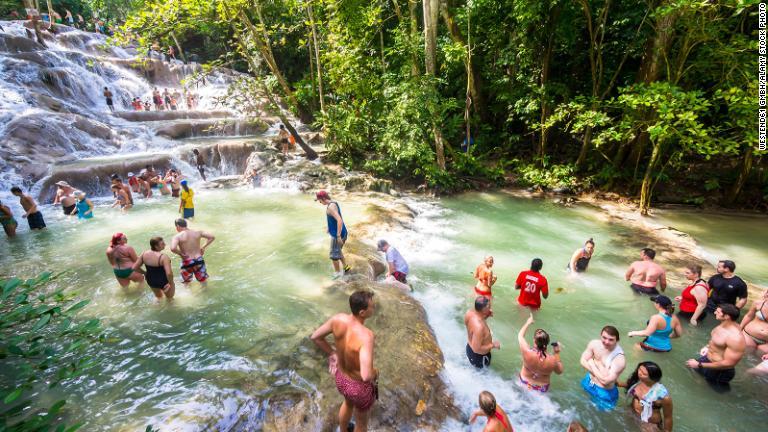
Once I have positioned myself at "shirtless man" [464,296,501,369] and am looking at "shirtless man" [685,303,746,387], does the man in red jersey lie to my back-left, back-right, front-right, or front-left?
front-left

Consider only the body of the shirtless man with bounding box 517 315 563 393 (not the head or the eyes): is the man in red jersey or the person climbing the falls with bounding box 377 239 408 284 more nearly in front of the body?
the man in red jersey

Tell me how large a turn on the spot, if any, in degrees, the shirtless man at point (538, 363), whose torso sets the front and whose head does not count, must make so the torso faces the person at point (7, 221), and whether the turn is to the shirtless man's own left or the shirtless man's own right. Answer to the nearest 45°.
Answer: approximately 90° to the shirtless man's own left

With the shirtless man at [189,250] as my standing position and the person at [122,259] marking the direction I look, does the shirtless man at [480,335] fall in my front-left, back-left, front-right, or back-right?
back-left

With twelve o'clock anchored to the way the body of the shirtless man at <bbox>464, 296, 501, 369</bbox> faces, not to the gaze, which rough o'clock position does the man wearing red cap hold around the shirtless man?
The man wearing red cap is roughly at 7 o'clock from the shirtless man.

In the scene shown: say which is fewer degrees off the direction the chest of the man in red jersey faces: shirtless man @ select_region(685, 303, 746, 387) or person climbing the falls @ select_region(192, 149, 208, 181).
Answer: the person climbing the falls

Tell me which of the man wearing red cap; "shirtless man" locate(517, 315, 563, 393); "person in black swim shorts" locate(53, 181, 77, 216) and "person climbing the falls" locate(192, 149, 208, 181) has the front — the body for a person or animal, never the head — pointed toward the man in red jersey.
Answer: the shirtless man

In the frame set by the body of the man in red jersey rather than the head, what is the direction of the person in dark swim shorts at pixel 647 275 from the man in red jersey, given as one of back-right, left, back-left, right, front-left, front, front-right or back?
front-right

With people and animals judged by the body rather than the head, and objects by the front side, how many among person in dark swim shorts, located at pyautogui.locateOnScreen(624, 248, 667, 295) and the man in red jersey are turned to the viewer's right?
0
